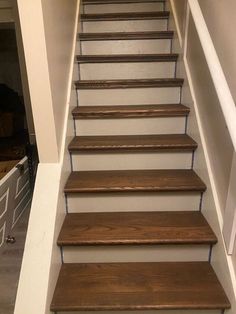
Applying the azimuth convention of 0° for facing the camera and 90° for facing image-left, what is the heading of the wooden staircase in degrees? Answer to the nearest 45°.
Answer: approximately 0°
